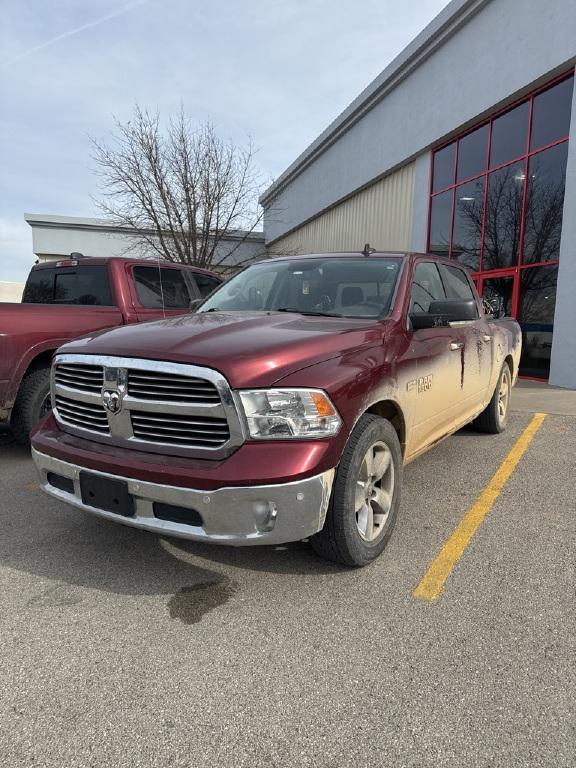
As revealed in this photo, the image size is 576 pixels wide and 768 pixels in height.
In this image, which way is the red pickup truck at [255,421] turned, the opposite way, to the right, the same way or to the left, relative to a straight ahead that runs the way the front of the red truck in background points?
the opposite way

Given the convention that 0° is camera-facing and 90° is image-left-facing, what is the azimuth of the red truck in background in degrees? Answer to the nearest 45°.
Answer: approximately 225°

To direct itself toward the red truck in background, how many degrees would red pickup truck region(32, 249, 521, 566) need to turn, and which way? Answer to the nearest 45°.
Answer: approximately 90° to its right

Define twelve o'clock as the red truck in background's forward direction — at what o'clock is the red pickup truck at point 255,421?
The red pickup truck is roughly at 4 o'clock from the red truck in background.

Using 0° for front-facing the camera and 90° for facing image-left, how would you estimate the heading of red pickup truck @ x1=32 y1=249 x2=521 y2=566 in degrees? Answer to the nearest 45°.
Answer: approximately 45°
